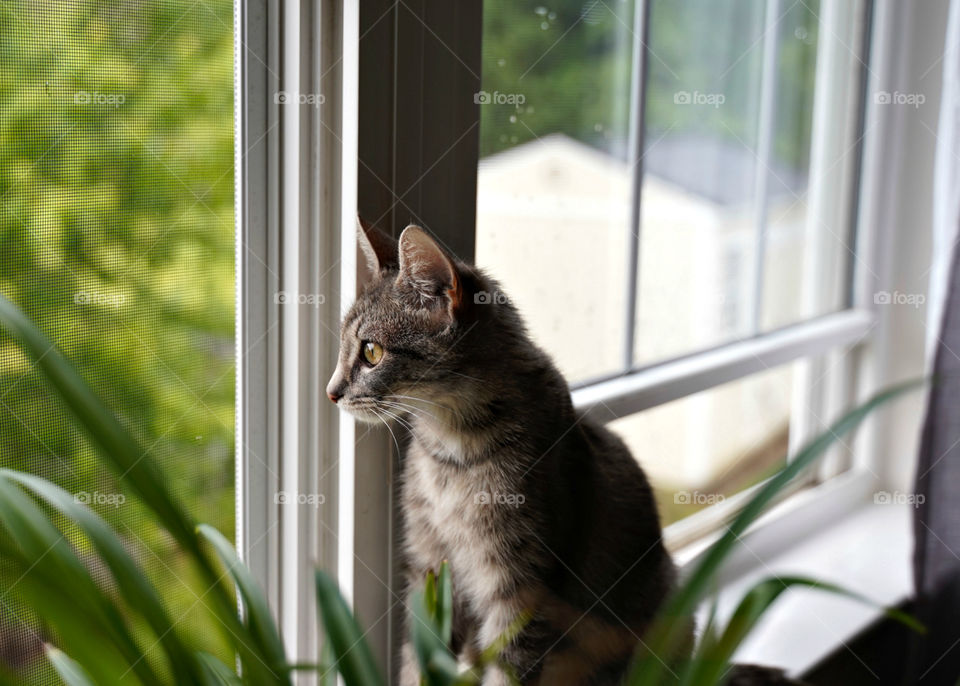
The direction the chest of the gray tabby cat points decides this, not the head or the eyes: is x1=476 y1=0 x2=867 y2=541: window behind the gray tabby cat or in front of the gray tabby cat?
behind

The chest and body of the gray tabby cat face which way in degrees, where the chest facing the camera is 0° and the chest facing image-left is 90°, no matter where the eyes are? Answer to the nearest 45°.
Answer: approximately 45°

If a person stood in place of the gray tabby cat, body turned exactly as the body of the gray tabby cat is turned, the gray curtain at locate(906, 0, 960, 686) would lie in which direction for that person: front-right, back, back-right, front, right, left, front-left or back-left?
back
